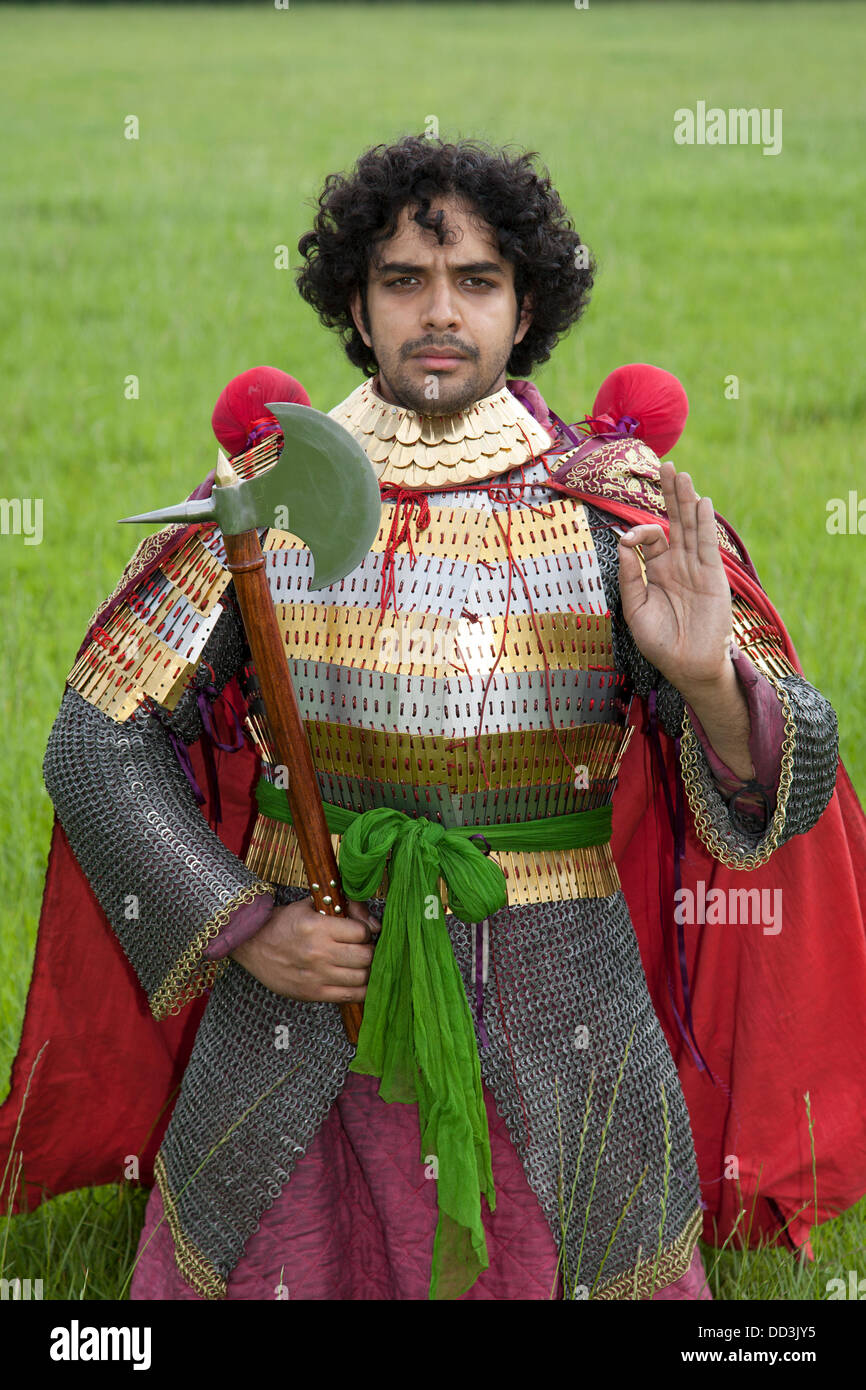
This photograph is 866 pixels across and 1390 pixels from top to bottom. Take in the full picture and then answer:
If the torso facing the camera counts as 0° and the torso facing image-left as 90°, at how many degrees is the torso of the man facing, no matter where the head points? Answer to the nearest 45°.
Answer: approximately 0°
